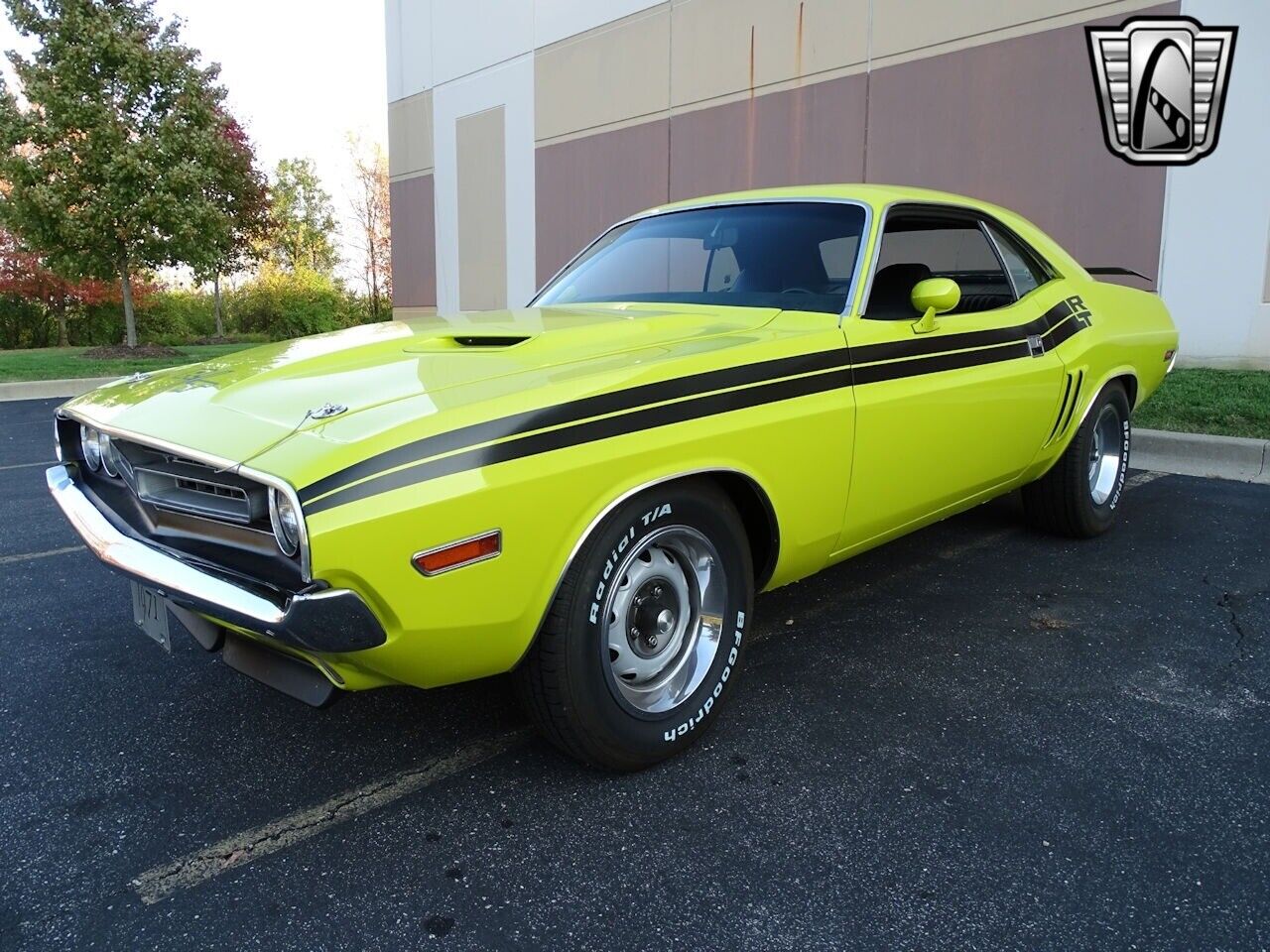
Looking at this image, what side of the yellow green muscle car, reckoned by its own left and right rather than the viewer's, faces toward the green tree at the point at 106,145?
right

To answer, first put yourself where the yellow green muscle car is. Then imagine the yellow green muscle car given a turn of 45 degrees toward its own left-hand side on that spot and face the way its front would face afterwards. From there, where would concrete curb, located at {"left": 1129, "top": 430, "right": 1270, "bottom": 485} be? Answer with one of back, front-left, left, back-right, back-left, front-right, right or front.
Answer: back-left

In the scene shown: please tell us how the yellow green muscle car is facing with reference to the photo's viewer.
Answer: facing the viewer and to the left of the viewer

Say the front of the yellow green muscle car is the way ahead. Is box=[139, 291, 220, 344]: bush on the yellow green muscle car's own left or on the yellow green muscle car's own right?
on the yellow green muscle car's own right

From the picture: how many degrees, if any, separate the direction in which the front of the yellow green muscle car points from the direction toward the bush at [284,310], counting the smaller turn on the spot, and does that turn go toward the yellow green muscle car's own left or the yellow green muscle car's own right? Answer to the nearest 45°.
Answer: approximately 135° to the yellow green muscle car's own right

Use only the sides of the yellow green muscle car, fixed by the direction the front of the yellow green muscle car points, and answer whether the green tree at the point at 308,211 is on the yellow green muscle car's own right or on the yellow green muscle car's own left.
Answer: on the yellow green muscle car's own right

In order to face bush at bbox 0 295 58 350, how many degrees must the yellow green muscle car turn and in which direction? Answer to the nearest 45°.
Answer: approximately 90° to its right
